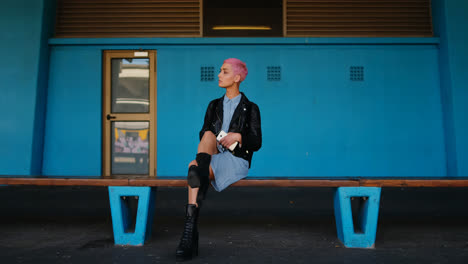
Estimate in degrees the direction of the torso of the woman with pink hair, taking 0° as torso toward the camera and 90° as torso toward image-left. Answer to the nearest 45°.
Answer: approximately 45°
